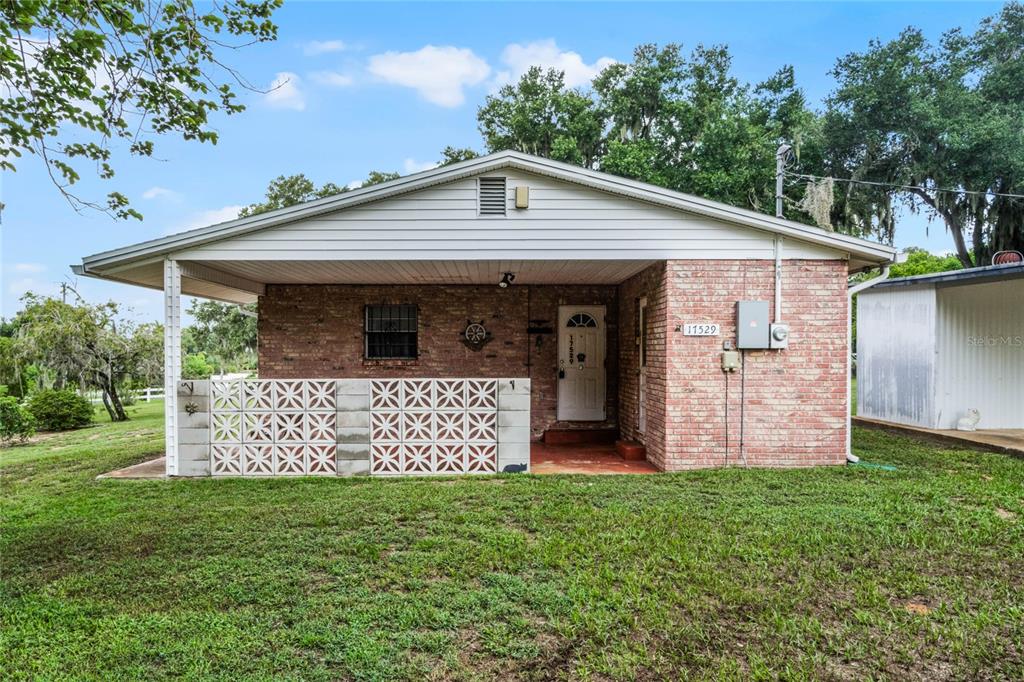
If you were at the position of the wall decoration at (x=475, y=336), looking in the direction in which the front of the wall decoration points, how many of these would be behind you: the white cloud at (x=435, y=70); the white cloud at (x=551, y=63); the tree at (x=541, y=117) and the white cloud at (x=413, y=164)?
4

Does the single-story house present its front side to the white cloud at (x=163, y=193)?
no

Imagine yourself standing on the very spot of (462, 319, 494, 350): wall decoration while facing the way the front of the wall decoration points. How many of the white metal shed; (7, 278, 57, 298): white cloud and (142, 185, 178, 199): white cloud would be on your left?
1

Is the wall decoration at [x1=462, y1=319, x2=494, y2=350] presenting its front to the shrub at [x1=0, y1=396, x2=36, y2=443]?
no

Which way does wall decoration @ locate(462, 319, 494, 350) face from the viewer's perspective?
toward the camera

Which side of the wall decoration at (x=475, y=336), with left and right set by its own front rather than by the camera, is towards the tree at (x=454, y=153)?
back

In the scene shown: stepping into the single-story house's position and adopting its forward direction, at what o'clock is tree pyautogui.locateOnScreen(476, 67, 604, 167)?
The tree is roughly at 6 o'clock from the single-story house.

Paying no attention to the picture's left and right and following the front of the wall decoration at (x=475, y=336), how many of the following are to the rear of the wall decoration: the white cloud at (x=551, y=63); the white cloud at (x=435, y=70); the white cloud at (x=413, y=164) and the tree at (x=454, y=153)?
4

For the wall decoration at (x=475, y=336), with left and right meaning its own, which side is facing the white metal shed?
left

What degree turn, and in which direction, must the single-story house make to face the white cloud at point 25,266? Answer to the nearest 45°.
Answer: approximately 135° to its right

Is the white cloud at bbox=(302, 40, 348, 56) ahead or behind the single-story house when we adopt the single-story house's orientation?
behind
